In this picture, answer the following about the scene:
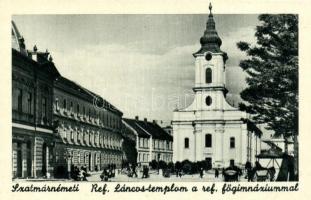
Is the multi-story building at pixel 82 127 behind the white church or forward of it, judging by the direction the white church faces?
forward

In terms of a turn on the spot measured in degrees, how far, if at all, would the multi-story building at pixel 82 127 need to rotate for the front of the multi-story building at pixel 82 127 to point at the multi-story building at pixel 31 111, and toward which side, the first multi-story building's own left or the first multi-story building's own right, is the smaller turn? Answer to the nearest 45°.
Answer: approximately 45° to the first multi-story building's own right

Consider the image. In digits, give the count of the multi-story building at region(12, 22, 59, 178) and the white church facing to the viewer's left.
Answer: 0

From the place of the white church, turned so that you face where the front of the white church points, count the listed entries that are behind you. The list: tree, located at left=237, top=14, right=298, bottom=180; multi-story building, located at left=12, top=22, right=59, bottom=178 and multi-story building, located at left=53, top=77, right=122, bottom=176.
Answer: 0

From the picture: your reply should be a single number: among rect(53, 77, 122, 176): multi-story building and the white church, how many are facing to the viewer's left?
0

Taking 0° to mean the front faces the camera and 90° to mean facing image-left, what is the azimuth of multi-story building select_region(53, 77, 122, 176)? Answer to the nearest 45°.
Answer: approximately 315°

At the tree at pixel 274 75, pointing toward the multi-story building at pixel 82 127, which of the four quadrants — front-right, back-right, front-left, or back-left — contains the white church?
front-right

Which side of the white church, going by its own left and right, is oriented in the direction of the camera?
front

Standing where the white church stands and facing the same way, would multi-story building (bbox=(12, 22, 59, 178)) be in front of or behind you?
in front

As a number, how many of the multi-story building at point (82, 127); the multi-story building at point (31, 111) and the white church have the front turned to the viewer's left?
0

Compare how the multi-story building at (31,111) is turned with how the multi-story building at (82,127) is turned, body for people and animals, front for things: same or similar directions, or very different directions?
same or similar directions

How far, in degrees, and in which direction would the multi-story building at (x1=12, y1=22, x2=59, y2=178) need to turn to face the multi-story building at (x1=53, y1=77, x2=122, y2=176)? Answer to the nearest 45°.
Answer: approximately 135° to its left

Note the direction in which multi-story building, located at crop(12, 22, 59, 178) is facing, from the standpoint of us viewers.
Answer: facing the viewer and to the right of the viewer
